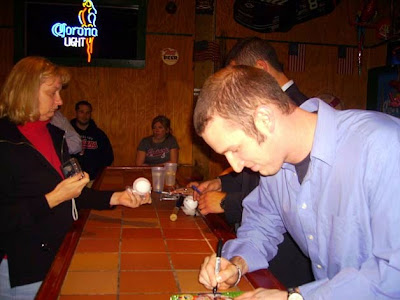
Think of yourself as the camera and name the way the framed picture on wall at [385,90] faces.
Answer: facing the viewer and to the left of the viewer

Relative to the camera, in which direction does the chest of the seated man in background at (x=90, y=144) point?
toward the camera

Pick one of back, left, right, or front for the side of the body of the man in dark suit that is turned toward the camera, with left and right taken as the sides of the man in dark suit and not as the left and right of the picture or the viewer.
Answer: left

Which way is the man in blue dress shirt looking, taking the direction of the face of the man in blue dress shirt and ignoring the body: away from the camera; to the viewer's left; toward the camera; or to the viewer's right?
to the viewer's left

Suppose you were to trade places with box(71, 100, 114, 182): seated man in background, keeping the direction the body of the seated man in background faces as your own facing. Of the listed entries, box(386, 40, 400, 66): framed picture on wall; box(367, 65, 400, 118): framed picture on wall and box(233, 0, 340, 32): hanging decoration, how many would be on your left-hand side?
3

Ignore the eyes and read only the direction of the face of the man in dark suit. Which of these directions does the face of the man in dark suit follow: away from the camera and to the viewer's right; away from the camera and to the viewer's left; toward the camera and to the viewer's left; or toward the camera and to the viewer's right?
away from the camera and to the viewer's left

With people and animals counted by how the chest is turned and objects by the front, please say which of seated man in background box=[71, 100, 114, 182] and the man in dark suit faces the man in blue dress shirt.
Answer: the seated man in background

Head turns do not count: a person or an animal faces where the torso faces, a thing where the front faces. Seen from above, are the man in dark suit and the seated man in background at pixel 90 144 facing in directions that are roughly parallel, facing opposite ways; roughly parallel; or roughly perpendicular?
roughly perpendicular

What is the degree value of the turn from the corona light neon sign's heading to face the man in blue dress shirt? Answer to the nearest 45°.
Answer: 0° — it already faces them

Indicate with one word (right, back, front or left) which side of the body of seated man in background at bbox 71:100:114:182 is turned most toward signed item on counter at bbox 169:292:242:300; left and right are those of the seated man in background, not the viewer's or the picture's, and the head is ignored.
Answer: front

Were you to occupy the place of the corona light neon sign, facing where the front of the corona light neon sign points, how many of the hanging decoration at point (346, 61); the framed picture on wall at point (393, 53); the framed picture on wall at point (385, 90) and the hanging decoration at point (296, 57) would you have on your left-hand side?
4

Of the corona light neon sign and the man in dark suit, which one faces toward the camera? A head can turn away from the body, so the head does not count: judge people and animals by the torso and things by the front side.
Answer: the corona light neon sign

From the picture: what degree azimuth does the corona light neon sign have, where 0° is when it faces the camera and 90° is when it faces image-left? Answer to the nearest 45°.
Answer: approximately 0°
